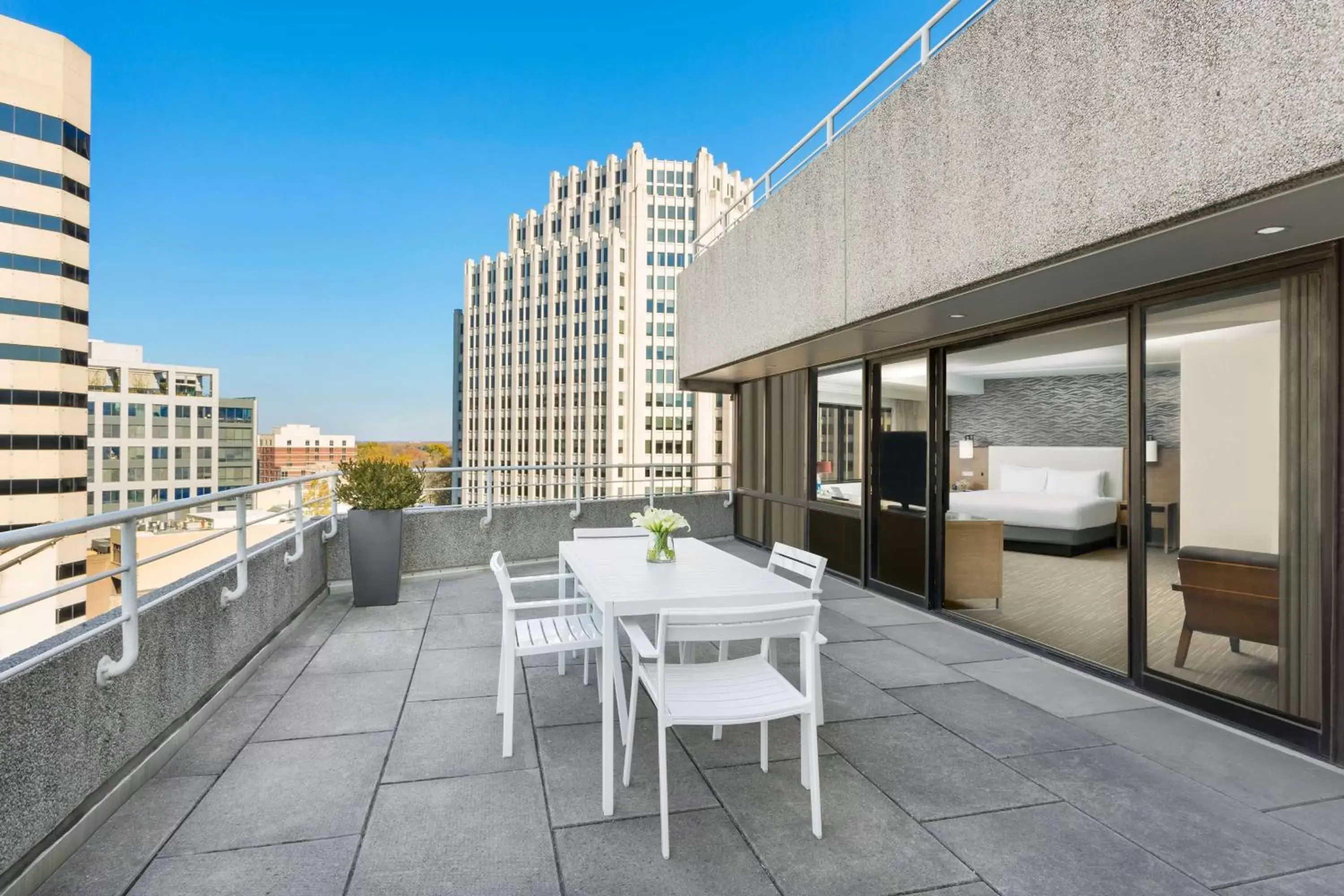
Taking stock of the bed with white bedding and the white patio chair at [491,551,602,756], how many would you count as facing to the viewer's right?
1

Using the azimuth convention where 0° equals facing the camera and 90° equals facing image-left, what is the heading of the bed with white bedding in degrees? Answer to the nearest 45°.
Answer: approximately 45°

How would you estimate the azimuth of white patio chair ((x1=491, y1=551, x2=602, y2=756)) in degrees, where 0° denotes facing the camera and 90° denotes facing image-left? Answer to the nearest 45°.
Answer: approximately 270°

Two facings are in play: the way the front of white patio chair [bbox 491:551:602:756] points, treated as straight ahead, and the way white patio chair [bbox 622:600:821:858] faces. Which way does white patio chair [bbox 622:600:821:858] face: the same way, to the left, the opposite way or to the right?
to the left

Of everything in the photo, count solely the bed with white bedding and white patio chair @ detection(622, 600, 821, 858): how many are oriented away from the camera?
1

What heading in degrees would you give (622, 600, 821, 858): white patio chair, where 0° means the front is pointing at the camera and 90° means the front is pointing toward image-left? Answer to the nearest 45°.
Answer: approximately 180°
